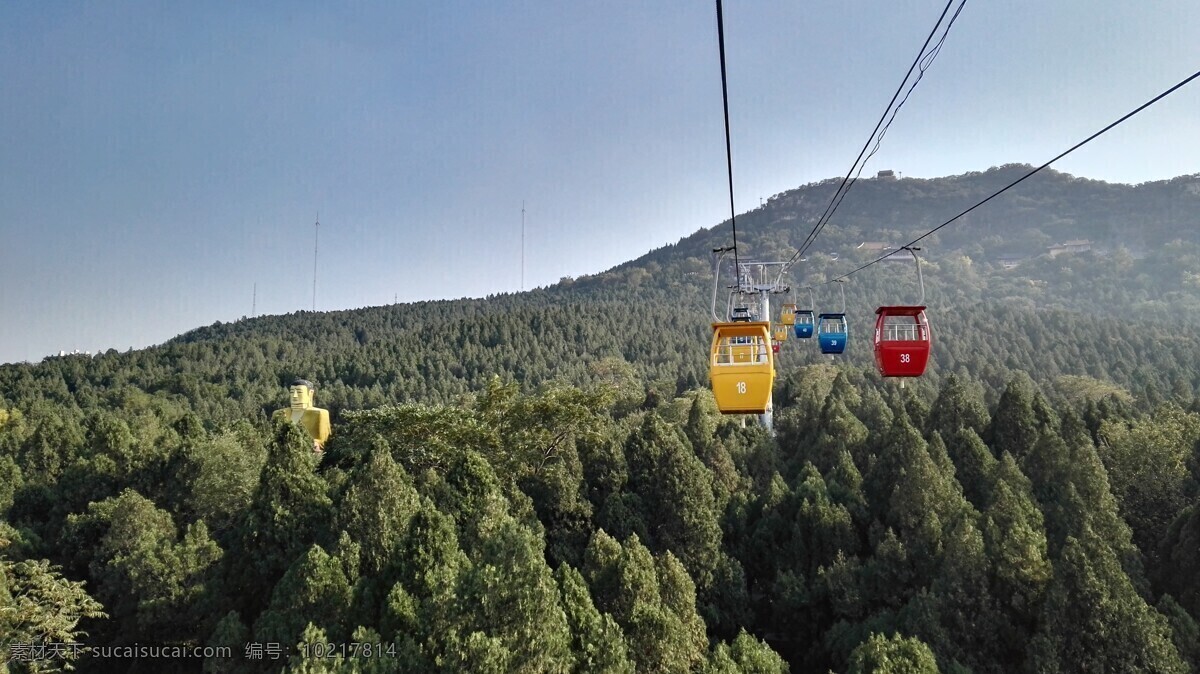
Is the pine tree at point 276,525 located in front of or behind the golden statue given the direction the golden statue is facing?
in front

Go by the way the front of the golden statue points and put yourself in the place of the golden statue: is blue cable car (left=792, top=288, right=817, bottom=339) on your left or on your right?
on your left

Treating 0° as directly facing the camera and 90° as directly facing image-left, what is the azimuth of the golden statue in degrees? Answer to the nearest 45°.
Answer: approximately 45°

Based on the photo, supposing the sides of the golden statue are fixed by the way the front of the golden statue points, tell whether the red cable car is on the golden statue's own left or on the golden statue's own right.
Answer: on the golden statue's own left

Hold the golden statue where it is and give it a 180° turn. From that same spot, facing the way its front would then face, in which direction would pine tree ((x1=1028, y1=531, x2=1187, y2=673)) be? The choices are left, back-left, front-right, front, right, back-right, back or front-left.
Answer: right

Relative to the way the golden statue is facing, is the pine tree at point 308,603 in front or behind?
in front

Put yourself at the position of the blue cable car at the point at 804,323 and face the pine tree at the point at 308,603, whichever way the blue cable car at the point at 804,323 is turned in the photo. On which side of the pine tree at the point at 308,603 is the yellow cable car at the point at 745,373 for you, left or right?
left

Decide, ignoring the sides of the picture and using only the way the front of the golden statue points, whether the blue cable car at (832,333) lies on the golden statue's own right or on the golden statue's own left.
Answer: on the golden statue's own left
